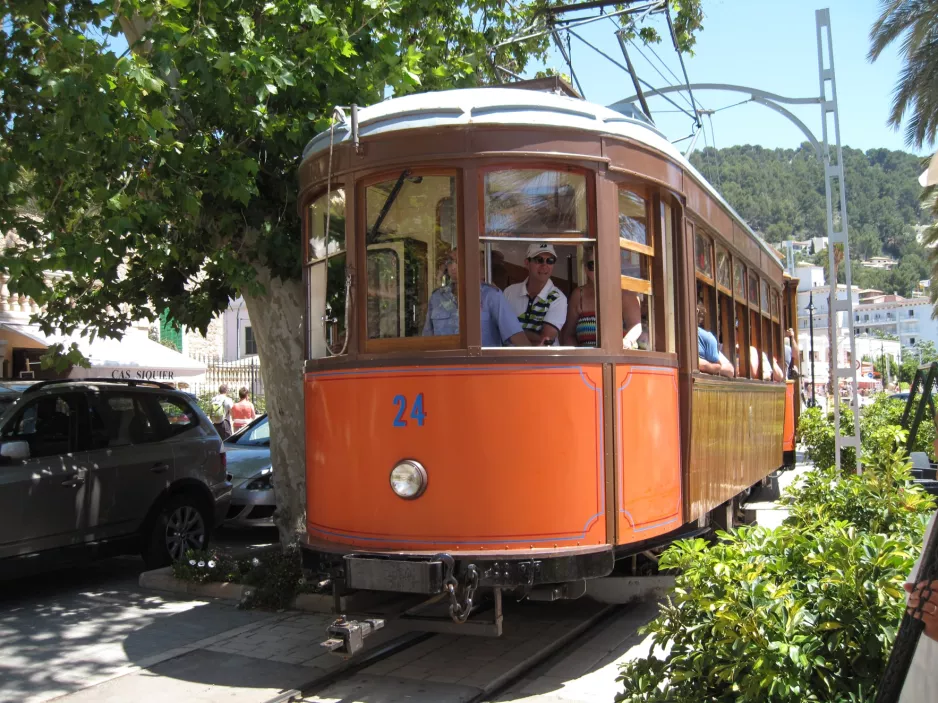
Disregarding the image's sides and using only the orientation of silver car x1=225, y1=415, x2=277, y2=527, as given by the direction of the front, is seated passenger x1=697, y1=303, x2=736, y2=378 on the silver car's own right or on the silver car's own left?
on the silver car's own left

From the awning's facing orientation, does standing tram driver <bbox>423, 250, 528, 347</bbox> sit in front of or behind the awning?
in front

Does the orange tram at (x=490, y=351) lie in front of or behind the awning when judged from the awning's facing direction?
in front

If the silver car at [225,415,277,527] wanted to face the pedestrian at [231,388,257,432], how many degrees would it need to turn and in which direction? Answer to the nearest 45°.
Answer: approximately 135° to its right

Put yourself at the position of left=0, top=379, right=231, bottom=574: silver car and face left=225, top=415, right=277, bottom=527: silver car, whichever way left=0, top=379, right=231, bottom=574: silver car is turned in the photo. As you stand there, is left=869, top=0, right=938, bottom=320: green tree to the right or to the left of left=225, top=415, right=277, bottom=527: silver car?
right

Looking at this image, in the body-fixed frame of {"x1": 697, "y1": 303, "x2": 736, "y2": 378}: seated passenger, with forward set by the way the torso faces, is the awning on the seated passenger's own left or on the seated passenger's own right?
on the seated passenger's own right

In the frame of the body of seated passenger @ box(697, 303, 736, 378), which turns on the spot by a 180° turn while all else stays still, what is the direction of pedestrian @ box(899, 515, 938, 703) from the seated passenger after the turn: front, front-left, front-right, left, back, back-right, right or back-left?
back-right

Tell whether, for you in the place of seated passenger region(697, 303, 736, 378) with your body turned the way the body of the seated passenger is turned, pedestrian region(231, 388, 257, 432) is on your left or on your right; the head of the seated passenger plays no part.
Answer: on your right

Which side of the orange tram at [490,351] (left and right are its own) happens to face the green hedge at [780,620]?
left

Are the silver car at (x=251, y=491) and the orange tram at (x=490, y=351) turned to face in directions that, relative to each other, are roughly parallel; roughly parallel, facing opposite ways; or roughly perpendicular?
roughly parallel

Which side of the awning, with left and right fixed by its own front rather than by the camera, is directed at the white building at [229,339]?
back

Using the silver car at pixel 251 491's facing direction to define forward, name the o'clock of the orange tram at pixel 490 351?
The orange tram is roughly at 10 o'clock from the silver car.

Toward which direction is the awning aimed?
toward the camera

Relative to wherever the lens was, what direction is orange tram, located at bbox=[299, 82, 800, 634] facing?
facing the viewer and to the left of the viewer

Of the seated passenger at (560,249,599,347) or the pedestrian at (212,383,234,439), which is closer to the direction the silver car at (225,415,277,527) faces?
the seated passenger
